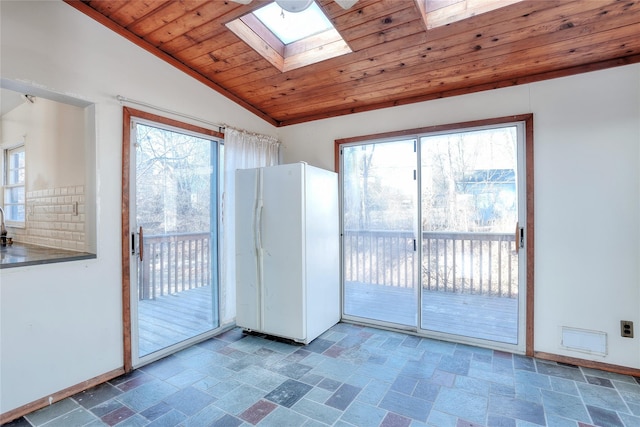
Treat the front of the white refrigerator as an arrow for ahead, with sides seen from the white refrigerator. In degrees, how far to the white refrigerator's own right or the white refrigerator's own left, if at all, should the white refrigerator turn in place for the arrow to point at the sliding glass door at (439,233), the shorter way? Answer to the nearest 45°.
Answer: approximately 135° to the white refrigerator's own left

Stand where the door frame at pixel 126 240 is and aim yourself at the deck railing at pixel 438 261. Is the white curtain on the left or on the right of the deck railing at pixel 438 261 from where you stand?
left

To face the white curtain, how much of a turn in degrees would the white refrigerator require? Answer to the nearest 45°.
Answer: approximately 90° to its right

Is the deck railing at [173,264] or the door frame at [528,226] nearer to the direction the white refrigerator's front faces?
the deck railing

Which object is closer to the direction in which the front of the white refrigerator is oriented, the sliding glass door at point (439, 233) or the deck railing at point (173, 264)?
the deck railing

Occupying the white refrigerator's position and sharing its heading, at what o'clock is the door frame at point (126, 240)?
The door frame is roughly at 1 o'clock from the white refrigerator.

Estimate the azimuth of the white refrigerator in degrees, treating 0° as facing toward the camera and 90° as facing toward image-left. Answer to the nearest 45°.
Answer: approximately 45°

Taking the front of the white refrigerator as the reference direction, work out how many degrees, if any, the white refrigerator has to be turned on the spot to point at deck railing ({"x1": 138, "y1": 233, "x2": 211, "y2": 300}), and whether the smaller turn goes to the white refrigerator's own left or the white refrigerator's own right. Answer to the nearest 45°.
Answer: approximately 45° to the white refrigerator's own right
